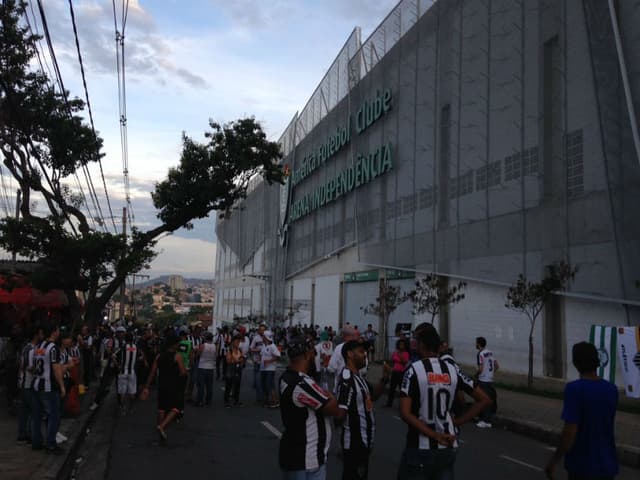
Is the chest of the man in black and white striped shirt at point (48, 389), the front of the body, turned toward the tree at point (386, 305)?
yes

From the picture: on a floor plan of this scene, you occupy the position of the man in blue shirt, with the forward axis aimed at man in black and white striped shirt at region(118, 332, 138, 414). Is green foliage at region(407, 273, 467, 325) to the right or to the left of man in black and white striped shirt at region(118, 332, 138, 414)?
right

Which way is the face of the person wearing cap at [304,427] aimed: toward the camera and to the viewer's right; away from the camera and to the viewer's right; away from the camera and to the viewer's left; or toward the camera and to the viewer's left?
away from the camera and to the viewer's right

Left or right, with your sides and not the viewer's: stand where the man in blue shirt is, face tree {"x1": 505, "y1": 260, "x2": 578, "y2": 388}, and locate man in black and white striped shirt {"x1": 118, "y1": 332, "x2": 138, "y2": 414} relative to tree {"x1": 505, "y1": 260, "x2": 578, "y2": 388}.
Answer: left

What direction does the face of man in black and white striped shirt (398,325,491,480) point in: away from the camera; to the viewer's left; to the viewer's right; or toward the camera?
away from the camera

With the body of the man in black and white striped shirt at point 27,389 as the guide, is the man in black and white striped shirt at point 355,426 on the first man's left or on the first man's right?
on the first man's right

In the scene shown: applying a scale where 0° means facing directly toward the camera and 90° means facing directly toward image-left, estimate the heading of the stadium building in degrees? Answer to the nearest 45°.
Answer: approximately 45°
